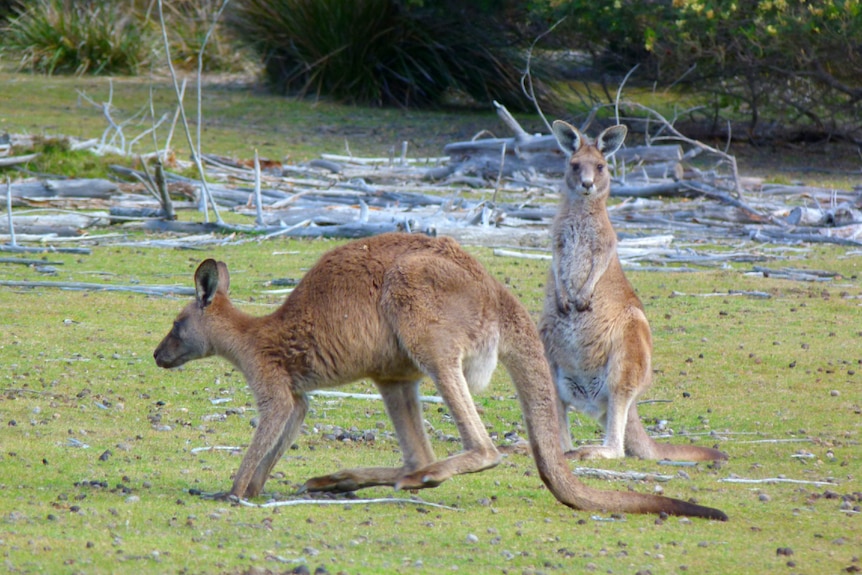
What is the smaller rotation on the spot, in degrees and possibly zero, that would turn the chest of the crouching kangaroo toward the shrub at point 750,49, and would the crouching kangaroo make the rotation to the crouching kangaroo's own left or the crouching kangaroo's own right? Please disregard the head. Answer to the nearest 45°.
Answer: approximately 90° to the crouching kangaroo's own right

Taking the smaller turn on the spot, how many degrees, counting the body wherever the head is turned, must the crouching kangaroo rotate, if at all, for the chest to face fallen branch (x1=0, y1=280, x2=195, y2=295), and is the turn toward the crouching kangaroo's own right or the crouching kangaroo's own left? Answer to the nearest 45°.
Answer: approximately 45° to the crouching kangaroo's own right

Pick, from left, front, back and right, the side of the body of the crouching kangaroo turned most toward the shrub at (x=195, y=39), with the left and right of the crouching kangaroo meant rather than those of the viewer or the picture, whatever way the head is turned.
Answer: right

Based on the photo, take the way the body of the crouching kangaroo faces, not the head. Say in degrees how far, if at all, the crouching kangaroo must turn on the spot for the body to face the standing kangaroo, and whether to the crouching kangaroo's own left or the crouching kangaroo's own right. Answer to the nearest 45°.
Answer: approximately 135° to the crouching kangaroo's own right

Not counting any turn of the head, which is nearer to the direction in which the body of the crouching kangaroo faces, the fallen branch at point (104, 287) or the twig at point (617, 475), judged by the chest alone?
the fallen branch

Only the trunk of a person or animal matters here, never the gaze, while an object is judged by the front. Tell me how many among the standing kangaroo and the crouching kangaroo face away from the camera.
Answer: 0

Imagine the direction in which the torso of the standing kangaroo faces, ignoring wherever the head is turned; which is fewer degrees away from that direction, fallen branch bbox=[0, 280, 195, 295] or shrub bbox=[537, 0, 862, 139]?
the fallen branch

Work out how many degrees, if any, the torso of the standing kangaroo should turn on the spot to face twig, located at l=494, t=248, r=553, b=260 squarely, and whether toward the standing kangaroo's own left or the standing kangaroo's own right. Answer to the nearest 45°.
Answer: approximately 135° to the standing kangaroo's own right

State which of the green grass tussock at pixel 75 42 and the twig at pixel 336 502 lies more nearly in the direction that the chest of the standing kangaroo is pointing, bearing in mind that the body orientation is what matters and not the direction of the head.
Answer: the twig

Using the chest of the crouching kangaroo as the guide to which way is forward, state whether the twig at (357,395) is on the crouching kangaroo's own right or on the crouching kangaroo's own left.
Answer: on the crouching kangaroo's own right

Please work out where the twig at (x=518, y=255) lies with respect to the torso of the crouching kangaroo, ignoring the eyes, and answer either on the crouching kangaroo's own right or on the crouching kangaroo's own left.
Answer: on the crouching kangaroo's own right

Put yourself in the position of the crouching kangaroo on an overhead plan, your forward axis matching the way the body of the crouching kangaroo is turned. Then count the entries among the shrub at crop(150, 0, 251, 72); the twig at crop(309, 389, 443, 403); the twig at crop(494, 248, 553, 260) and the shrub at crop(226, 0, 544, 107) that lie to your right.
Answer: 4

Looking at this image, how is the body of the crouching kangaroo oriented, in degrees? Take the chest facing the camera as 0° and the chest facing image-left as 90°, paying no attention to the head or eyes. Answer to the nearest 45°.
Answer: approximately 90°

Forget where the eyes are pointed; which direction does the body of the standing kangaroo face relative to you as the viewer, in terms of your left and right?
facing the viewer and to the left of the viewer
